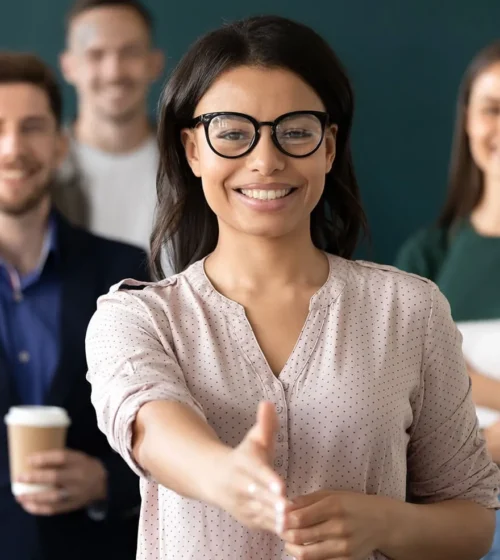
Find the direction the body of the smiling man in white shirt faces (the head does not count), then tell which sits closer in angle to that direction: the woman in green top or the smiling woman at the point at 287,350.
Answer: the smiling woman

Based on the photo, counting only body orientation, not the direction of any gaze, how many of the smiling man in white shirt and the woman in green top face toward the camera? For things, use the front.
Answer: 2

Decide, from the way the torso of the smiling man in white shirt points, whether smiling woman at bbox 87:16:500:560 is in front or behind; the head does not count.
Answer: in front

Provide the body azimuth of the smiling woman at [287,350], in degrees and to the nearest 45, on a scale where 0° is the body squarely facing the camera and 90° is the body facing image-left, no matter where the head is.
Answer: approximately 0°
